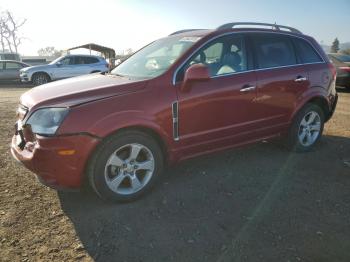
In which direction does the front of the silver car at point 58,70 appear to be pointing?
to the viewer's left

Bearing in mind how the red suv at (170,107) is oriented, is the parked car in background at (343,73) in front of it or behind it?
behind

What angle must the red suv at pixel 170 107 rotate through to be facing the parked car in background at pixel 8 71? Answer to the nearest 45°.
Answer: approximately 90° to its right

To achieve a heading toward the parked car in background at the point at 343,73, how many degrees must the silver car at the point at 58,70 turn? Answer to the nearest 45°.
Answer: approximately 135° to its left

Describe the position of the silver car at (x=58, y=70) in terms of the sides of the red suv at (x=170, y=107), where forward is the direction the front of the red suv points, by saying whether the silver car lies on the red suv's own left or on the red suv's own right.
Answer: on the red suv's own right

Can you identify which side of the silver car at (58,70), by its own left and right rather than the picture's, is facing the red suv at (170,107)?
left
